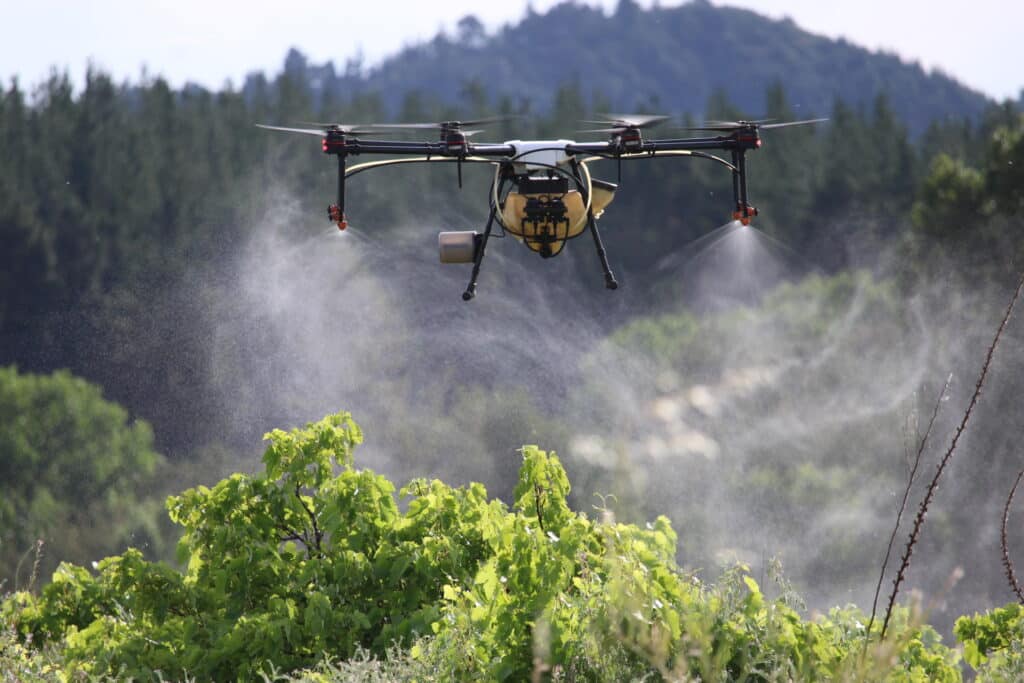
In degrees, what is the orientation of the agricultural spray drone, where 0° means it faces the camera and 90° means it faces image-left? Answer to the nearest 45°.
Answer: approximately 0°
